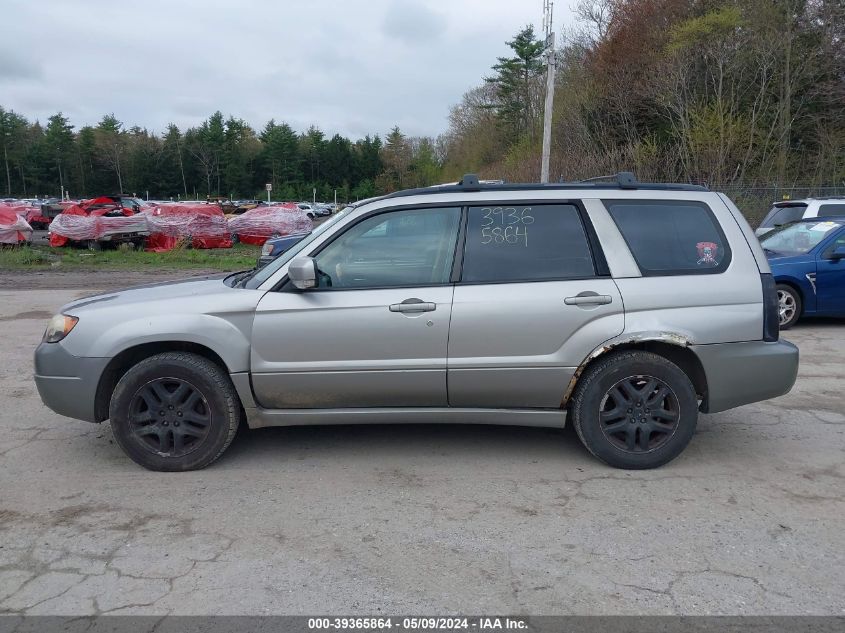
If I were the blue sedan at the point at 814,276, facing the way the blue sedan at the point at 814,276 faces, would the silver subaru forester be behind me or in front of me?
in front

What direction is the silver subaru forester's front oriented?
to the viewer's left

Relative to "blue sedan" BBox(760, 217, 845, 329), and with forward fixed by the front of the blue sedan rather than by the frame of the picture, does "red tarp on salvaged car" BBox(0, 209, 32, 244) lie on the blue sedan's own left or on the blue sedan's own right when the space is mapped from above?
on the blue sedan's own right

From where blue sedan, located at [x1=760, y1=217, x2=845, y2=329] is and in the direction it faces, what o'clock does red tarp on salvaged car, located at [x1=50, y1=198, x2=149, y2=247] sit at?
The red tarp on salvaged car is roughly at 2 o'clock from the blue sedan.

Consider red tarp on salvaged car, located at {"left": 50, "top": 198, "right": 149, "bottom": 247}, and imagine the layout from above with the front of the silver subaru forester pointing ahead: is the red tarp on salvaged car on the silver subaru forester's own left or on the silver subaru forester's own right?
on the silver subaru forester's own right

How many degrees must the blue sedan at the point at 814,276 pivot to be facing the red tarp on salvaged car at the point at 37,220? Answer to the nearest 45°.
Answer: approximately 45° to its right

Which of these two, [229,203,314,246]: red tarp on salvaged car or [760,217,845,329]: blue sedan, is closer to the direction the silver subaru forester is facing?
the red tarp on salvaged car

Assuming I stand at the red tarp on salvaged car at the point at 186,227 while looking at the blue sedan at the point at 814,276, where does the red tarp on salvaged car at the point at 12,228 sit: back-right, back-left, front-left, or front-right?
back-right

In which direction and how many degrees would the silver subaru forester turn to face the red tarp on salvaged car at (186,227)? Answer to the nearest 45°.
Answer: approximately 45° to its right

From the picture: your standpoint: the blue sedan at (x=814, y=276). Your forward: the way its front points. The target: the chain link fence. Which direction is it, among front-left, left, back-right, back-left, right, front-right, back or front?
back-right

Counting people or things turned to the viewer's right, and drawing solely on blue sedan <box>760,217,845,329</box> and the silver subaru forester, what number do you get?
0
